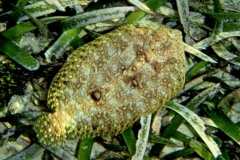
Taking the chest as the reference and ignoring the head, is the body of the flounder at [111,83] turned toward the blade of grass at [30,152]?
no

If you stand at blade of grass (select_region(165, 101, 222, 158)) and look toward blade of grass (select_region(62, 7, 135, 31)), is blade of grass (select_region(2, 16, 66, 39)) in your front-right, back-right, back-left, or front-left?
front-left

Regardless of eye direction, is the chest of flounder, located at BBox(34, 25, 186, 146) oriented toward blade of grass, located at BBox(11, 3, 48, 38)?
no

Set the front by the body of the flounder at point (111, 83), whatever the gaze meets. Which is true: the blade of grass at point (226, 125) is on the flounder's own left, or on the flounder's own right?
on the flounder's own right

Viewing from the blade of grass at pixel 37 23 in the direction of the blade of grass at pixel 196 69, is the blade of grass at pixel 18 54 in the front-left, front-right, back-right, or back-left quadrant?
back-right

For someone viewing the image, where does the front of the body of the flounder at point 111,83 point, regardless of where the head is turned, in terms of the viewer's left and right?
facing away from the viewer and to the right of the viewer
